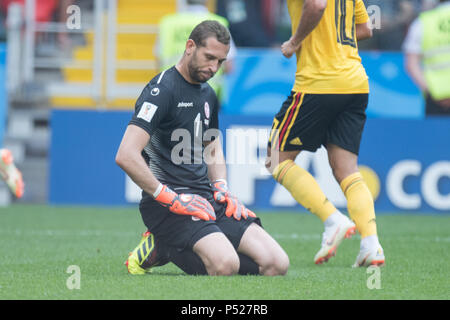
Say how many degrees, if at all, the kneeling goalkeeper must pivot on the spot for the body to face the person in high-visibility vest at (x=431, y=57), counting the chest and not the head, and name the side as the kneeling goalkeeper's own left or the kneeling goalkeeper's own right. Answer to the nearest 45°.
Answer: approximately 90° to the kneeling goalkeeper's own left

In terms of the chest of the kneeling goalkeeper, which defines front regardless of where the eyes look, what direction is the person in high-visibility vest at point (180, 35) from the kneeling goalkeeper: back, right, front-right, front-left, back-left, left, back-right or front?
back-left

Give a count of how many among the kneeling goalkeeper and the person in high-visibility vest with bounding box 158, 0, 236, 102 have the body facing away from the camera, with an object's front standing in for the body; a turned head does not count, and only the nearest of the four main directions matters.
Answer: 1

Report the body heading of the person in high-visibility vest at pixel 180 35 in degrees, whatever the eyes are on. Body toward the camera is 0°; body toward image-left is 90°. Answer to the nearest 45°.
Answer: approximately 180°

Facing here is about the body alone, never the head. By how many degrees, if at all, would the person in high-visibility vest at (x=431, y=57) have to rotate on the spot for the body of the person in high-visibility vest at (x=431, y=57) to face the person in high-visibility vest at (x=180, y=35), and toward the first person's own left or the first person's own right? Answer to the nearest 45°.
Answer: approximately 90° to the first person's own left

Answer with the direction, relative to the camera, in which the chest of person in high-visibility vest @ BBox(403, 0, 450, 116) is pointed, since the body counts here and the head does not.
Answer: away from the camera

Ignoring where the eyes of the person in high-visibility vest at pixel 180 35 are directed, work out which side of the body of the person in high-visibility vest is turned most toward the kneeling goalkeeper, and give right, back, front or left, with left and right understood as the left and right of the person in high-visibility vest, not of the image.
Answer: back

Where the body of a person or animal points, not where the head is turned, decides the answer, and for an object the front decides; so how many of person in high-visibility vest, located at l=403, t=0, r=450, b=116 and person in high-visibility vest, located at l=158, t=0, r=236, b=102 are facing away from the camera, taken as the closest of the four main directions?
2

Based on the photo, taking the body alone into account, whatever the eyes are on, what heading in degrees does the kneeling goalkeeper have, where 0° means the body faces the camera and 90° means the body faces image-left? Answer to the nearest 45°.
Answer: approximately 315°
